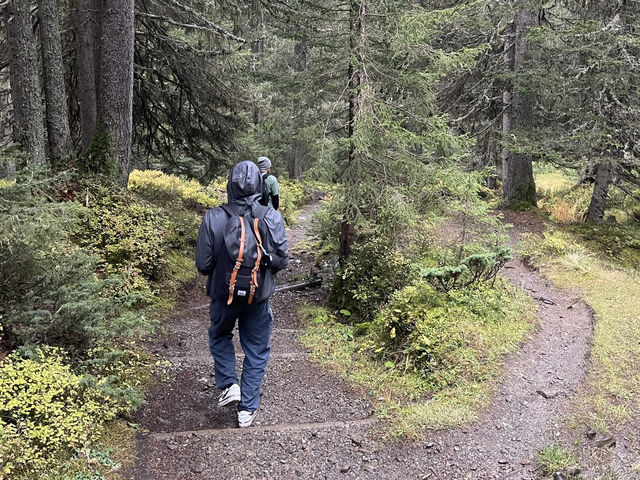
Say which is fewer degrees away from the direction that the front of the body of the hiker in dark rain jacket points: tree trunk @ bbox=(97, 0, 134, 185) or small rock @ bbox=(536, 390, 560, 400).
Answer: the tree trunk

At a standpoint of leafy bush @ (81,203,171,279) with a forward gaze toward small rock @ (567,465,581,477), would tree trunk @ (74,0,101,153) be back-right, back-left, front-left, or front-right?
back-left

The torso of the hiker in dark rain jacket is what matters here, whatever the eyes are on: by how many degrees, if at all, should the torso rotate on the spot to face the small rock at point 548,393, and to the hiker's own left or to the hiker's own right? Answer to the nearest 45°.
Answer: approximately 90° to the hiker's own right

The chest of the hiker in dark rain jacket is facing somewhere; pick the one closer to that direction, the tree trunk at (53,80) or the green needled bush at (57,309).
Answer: the tree trunk

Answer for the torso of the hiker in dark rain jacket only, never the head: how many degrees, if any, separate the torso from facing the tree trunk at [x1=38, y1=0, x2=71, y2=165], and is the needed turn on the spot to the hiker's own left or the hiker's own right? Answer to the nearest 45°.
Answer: approximately 45° to the hiker's own left

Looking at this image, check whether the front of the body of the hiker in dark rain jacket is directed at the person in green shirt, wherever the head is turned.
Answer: yes

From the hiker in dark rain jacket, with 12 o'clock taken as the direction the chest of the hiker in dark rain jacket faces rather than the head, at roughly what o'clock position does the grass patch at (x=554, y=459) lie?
The grass patch is roughly at 4 o'clock from the hiker in dark rain jacket.

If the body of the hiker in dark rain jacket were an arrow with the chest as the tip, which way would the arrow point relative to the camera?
away from the camera
